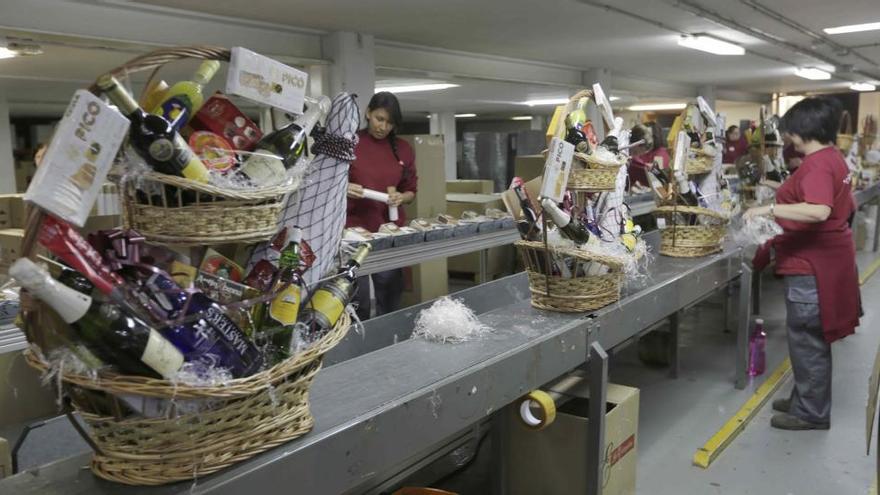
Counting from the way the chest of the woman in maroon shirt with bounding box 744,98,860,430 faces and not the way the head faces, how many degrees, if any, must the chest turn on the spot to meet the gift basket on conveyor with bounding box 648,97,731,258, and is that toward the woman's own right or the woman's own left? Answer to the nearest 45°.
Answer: approximately 45° to the woman's own left

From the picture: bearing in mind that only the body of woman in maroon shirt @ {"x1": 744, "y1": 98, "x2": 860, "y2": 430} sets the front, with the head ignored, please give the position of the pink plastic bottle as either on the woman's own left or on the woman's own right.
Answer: on the woman's own right

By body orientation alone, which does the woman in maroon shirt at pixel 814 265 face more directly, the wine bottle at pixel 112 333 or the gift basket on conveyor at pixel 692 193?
the gift basket on conveyor

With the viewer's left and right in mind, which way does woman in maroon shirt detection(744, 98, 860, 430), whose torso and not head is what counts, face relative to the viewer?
facing to the left of the viewer

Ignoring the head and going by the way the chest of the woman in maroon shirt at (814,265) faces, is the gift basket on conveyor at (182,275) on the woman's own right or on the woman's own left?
on the woman's own left

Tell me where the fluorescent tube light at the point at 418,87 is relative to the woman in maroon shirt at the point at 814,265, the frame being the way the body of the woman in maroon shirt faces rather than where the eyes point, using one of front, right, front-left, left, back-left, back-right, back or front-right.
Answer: front-right

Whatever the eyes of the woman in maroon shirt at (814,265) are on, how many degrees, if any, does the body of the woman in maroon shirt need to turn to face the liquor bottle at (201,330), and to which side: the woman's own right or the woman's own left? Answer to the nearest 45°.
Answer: approximately 90° to the woman's own left

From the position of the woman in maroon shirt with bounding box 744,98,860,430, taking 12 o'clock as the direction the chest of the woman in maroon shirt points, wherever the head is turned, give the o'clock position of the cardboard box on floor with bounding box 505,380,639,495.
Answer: The cardboard box on floor is roughly at 10 o'clock from the woman in maroon shirt.
